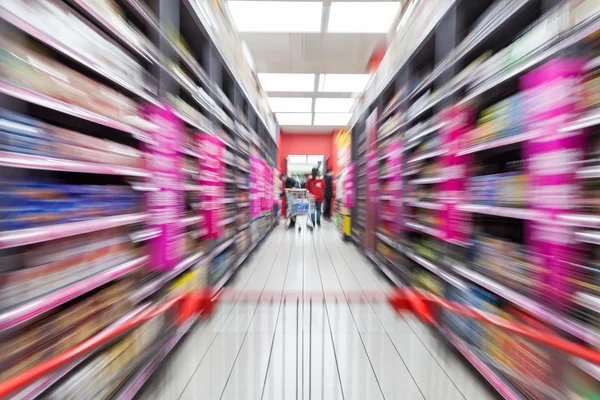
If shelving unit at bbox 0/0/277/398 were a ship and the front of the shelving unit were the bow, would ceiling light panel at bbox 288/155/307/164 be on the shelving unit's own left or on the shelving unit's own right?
on the shelving unit's own left

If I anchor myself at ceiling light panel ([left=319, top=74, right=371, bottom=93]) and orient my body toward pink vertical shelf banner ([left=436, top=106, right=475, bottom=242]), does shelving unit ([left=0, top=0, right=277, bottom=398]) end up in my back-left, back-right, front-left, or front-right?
front-right

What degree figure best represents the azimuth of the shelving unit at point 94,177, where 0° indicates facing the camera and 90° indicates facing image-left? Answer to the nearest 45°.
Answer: approximately 270°

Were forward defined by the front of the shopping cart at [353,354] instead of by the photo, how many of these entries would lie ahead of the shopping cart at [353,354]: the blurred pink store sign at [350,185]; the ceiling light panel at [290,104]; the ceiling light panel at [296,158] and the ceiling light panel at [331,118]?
4

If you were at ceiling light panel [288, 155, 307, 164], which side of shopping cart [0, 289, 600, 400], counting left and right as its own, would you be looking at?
front

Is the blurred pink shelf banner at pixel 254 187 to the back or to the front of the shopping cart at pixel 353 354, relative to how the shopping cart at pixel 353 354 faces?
to the front

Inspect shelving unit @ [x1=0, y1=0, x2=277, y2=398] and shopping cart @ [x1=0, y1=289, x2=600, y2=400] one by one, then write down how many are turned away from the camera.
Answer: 1

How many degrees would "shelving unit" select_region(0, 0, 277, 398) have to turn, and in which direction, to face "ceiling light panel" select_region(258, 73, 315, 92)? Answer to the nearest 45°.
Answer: approximately 45° to its left

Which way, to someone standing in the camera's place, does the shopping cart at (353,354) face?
facing away from the viewer

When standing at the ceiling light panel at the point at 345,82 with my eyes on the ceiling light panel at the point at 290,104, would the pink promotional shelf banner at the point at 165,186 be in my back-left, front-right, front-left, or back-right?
back-left

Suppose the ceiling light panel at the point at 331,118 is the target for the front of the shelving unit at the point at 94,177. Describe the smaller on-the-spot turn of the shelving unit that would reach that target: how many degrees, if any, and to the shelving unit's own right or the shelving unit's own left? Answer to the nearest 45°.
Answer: approximately 45° to the shelving unit's own left

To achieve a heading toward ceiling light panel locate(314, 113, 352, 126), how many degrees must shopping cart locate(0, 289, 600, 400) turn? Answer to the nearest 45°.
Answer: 0° — it already faces it

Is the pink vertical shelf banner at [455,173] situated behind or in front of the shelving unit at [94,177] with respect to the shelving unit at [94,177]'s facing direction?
in front

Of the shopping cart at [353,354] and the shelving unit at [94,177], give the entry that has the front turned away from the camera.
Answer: the shopping cart

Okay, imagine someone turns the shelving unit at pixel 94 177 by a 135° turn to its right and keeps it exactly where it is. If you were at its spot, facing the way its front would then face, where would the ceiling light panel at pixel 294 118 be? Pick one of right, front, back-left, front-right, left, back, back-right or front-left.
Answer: back

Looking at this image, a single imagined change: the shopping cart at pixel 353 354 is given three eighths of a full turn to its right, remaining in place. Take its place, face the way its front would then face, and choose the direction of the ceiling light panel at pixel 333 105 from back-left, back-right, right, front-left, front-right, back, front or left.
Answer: back-left

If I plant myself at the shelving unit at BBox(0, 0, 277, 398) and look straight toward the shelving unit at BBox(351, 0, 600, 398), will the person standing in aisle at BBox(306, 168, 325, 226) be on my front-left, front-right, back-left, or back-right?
front-left

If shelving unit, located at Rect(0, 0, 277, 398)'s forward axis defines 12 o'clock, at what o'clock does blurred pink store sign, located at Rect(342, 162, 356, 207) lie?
The blurred pink store sign is roughly at 11 o'clock from the shelving unit.
